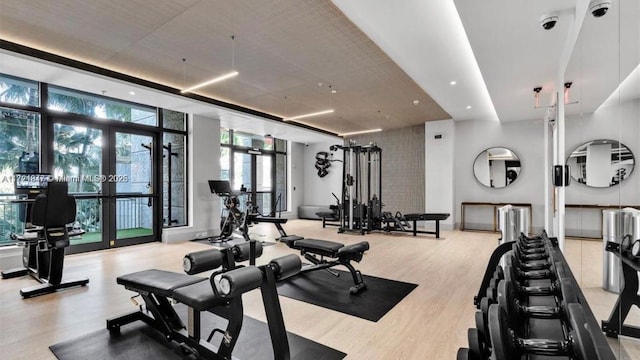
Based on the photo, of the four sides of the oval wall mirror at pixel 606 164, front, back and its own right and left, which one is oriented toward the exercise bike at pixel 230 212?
right

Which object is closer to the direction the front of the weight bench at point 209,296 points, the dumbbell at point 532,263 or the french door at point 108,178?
the dumbbell

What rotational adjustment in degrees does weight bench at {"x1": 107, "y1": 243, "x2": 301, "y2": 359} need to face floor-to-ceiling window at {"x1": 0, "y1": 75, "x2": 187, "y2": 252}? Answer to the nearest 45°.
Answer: approximately 135° to its left

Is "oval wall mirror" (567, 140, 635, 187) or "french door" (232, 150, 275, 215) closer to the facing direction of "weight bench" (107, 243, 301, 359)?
the oval wall mirror
